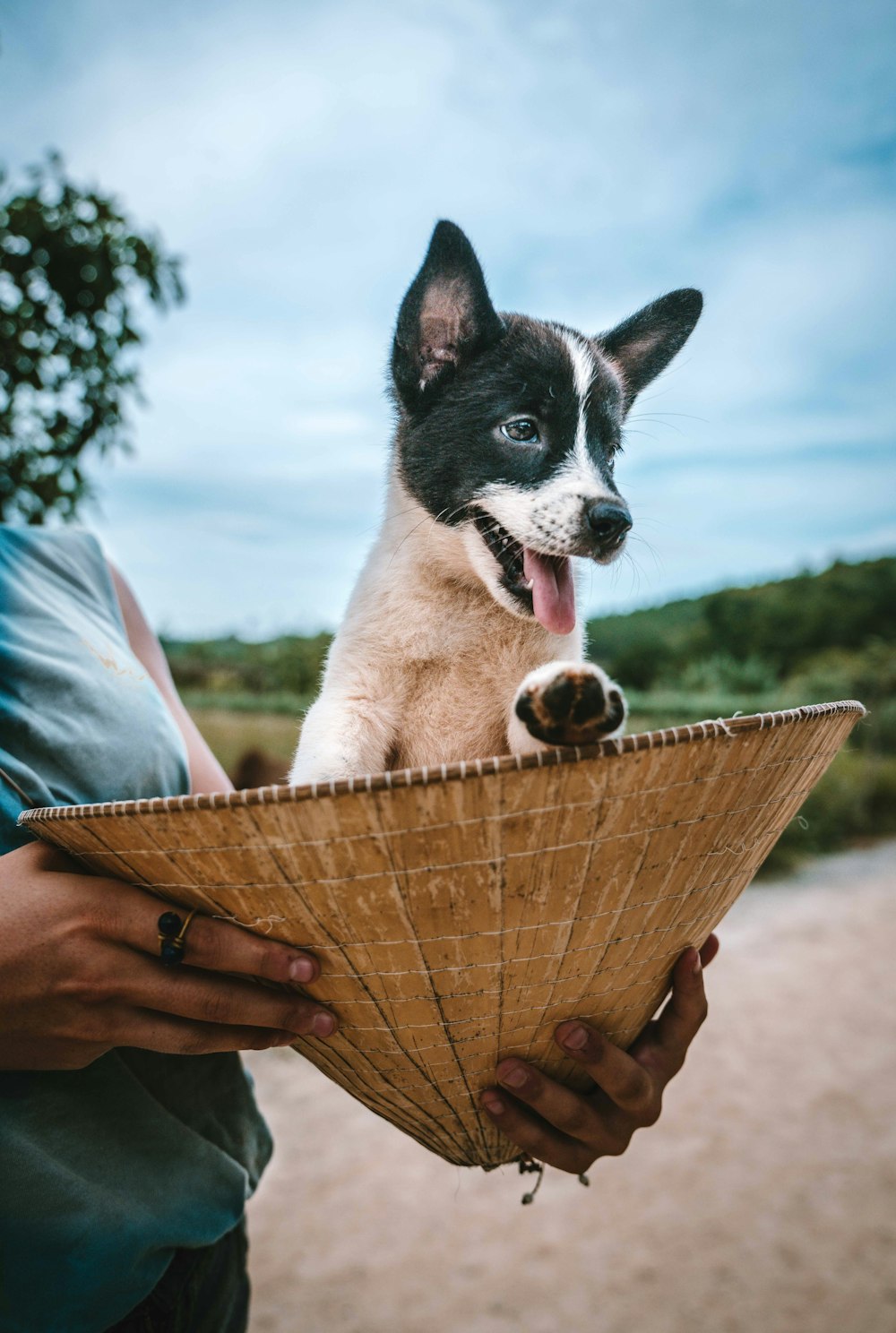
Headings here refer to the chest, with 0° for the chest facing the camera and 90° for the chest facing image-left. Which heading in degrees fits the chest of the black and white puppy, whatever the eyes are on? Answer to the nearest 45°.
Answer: approximately 315°
